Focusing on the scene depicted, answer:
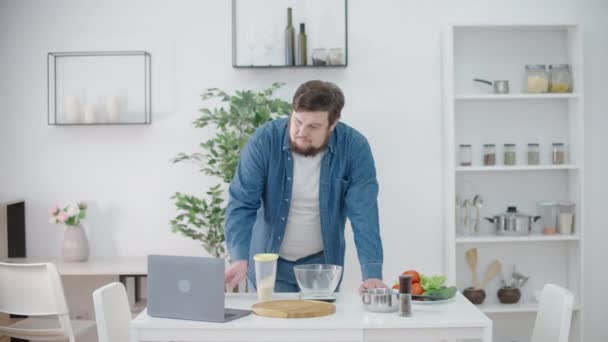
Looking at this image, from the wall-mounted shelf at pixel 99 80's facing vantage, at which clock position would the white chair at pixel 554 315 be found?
The white chair is roughly at 11 o'clock from the wall-mounted shelf.

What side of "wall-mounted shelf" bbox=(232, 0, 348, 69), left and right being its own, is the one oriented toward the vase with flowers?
right

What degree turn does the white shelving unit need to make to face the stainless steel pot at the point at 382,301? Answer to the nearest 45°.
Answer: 0° — it already faces it

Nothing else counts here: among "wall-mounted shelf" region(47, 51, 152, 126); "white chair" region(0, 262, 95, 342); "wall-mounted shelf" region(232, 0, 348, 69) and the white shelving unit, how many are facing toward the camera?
3

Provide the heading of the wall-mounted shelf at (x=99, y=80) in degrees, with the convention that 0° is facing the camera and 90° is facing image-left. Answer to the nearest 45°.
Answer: approximately 0°

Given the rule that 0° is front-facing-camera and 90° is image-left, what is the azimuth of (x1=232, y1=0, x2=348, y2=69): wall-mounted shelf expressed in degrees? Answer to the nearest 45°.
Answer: approximately 0°

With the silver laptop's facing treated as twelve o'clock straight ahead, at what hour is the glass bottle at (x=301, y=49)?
The glass bottle is roughly at 11 o'clock from the silver laptop.
